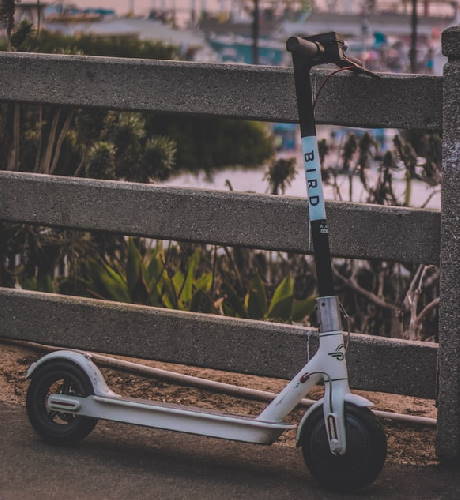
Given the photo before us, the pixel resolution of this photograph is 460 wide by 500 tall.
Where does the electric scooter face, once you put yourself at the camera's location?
facing the viewer and to the right of the viewer
